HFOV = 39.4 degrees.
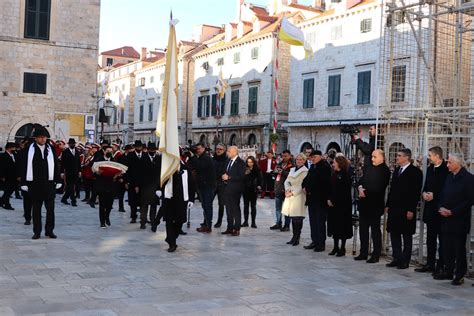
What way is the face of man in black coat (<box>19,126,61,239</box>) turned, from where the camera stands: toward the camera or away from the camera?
toward the camera

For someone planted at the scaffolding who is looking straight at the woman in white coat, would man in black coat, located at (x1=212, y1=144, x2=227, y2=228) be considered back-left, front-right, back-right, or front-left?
front-right

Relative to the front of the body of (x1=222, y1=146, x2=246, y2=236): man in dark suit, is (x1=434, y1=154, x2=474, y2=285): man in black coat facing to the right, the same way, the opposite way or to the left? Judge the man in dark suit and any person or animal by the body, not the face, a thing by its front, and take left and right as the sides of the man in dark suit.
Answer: the same way

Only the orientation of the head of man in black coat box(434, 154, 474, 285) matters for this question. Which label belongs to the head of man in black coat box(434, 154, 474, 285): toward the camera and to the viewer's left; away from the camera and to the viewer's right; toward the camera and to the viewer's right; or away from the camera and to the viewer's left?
toward the camera and to the viewer's left

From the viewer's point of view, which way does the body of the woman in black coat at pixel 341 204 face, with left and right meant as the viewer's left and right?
facing to the left of the viewer

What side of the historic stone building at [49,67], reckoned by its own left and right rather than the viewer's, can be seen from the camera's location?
front

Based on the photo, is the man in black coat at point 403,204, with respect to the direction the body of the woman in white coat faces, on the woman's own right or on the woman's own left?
on the woman's own left

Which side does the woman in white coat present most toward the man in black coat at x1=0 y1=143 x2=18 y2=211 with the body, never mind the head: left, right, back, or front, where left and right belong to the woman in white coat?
right

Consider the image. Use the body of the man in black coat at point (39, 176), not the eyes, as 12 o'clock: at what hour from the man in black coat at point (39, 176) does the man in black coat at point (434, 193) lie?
the man in black coat at point (434, 193) is roughly at 10 o'clock from the man in black coat at point (39, 176).

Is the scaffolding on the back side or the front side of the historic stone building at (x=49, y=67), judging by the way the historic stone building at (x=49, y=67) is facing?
on the front side

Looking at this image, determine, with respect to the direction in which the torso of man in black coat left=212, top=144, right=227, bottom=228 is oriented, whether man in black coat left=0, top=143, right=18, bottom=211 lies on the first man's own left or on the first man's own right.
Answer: on the first man's own right

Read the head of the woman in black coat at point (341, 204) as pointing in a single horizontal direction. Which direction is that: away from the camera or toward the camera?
toward the camera

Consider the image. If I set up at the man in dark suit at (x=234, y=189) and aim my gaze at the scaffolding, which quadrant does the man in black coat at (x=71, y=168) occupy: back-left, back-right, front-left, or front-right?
back-left

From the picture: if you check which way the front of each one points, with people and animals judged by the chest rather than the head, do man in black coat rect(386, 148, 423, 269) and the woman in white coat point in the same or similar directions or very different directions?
same or similar directions
